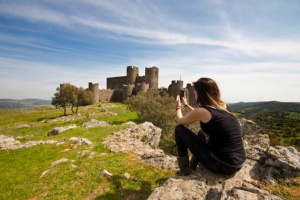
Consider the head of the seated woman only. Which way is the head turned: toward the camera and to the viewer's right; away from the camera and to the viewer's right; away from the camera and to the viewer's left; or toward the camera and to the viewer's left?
away from the camera and to the viewer's left

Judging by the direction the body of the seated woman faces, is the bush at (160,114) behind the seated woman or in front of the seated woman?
in front

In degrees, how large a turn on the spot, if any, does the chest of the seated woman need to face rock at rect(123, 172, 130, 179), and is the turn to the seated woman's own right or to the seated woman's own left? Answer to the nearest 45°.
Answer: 0° — they already face it

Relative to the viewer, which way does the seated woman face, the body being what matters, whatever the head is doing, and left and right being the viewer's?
facing away from the viewer and to the left of the viewer

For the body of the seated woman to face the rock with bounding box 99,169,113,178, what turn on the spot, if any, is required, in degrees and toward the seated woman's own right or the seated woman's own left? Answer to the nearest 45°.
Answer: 0° — they already face it

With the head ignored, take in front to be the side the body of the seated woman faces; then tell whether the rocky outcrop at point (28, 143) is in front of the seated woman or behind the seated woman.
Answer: in front

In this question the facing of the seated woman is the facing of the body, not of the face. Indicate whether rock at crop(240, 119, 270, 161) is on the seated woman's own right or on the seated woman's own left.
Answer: on the seated woman's own right

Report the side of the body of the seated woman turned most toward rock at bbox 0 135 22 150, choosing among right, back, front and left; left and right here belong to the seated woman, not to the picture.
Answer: front
